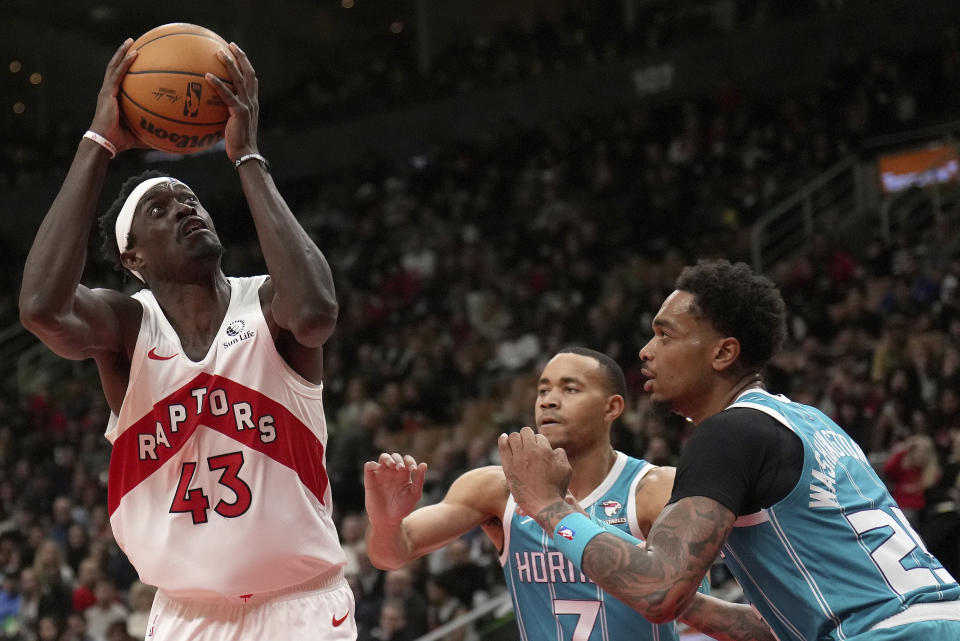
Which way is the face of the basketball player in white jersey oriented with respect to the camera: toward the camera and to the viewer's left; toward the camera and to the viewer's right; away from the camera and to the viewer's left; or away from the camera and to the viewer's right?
toward the camera and to the viewer's right

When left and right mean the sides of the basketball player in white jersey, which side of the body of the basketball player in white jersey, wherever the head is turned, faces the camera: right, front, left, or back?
front
